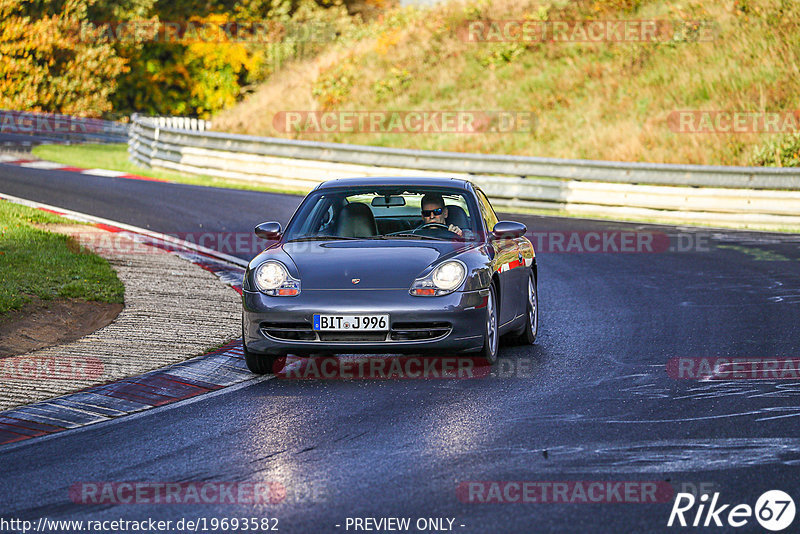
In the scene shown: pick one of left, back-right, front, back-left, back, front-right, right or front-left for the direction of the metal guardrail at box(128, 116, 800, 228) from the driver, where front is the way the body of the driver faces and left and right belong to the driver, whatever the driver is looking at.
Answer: back

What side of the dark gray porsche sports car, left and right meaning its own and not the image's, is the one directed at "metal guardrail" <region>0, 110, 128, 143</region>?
back

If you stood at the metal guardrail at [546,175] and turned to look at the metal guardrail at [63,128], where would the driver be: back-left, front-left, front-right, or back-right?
back-left

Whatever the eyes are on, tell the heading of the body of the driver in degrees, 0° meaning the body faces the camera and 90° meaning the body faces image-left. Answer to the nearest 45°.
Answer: approximately 0°

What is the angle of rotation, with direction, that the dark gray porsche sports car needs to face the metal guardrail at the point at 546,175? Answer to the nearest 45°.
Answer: approximately 180°

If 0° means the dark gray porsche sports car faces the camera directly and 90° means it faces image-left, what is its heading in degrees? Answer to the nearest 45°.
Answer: approximately 0°
